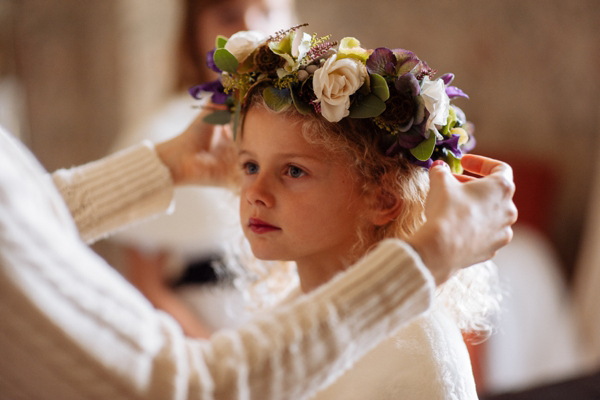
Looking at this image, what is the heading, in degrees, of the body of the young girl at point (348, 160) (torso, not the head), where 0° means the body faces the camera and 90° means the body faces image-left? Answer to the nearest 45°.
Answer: approximately 45°

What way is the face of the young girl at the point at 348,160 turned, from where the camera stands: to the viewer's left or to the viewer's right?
to the viewer's left

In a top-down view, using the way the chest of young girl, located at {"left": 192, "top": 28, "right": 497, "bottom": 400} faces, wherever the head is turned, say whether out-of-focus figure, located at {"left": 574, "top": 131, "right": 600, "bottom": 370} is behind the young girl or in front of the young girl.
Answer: behind
